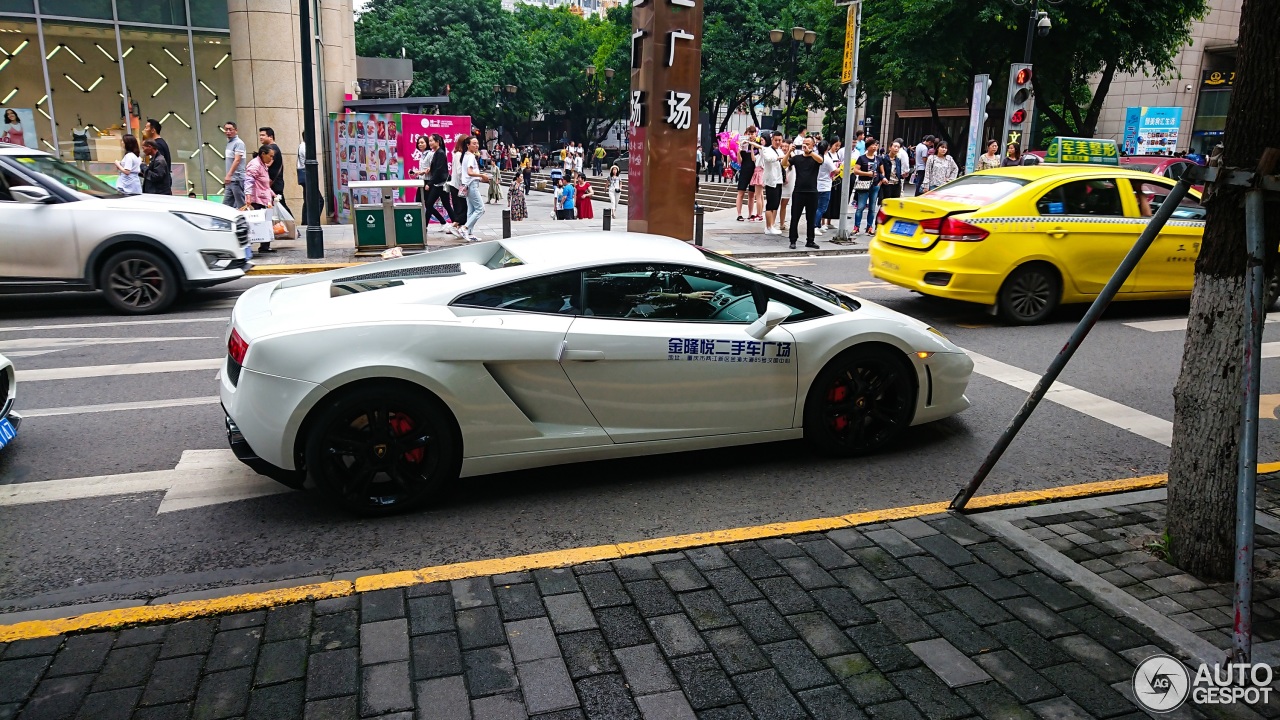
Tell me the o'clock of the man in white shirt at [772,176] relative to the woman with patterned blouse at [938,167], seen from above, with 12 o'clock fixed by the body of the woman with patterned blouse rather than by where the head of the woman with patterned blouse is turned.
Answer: The man in white shirt is roughly at 2 o'clock from the woman with patterned blouse.

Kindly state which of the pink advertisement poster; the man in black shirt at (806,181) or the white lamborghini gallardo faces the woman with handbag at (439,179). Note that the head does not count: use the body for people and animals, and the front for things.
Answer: the pink advertisement poster

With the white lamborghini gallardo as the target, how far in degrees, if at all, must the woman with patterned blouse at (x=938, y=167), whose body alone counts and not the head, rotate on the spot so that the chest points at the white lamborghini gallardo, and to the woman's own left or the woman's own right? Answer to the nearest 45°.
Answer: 0° — they already face it

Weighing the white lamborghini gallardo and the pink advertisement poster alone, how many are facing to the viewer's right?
1

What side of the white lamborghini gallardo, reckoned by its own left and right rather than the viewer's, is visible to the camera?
right

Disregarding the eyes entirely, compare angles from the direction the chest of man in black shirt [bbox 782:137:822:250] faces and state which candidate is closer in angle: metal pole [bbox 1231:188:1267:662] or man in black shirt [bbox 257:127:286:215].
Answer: the metal pole

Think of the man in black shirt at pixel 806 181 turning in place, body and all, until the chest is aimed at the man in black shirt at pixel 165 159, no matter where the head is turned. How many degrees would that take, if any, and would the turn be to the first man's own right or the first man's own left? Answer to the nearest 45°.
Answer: approximately 90° to the first man's own right

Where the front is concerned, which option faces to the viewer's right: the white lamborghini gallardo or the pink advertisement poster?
the white lamborghini gallardo

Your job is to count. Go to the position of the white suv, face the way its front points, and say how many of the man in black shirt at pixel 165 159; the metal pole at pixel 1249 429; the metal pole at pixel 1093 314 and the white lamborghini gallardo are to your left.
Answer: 1

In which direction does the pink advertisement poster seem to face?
toward the camera

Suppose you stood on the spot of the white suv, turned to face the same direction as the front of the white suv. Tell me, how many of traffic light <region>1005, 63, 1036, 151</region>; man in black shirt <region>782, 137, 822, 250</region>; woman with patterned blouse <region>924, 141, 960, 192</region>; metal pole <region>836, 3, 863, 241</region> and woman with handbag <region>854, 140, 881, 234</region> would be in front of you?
5

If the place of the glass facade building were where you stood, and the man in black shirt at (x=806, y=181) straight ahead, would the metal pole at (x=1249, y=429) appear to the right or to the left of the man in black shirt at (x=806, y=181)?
right

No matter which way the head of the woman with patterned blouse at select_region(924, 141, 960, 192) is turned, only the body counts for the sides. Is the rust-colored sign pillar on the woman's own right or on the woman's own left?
on the woman's own right

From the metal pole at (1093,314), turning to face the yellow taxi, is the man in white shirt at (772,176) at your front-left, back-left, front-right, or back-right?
front-left

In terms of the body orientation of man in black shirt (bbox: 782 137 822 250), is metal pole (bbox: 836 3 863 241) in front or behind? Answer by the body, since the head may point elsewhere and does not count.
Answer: behind

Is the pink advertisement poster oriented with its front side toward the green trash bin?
yes

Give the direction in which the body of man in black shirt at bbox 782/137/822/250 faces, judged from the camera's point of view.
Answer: toward the camera

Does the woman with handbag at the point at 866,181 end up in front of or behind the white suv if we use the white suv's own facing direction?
in front
